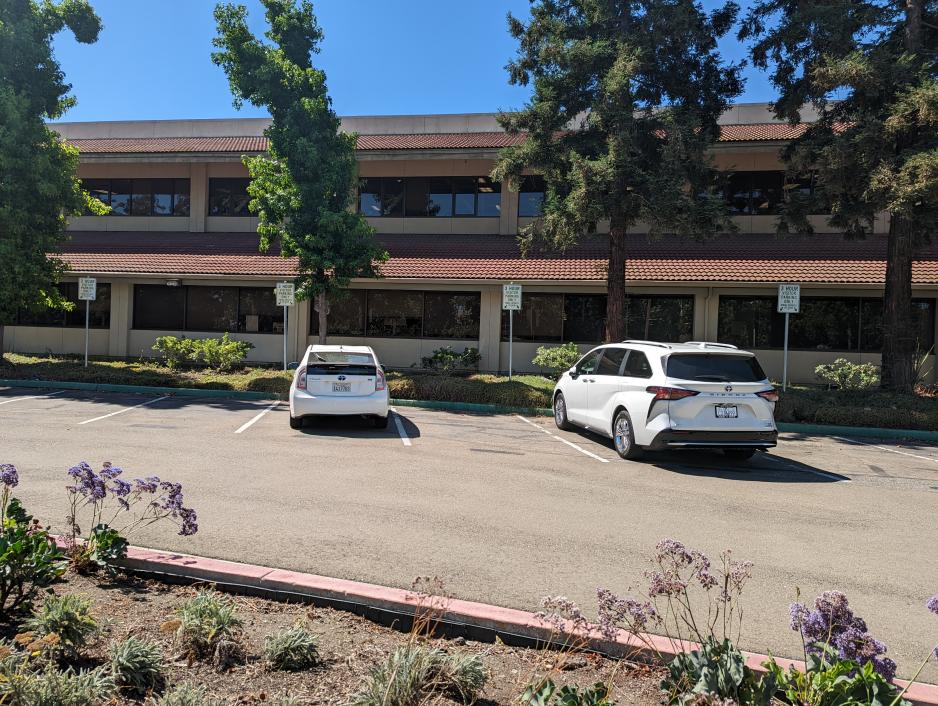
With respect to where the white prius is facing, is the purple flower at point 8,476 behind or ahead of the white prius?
behind

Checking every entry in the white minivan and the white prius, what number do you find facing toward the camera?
0

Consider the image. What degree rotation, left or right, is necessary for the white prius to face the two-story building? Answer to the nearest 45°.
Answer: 0° — it already faces it

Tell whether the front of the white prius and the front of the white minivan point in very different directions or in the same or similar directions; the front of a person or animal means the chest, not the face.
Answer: same or similar directions

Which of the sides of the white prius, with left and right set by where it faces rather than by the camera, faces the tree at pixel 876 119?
right

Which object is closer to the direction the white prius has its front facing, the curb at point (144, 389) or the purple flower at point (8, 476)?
the curb

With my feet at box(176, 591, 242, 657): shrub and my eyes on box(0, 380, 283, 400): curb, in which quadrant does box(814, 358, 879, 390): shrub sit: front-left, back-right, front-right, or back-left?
front-right

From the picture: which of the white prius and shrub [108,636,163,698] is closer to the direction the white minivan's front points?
the white prius

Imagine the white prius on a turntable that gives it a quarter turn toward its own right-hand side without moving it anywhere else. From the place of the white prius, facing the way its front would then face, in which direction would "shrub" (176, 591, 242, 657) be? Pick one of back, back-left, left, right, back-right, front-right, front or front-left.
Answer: right

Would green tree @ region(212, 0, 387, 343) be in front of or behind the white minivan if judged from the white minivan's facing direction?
in front

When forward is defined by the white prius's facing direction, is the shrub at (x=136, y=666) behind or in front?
behind

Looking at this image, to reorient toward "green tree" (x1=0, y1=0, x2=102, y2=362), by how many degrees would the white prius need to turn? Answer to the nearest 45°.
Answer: approximately 45° to its left

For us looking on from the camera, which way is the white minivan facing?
facing away from the viewer and to the left of the viewer

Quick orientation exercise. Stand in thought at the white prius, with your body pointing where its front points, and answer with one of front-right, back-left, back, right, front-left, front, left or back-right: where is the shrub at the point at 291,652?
back

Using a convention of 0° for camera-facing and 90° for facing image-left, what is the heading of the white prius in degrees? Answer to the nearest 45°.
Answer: approximately 180°

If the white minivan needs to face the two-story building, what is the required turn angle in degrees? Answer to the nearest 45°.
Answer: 0° — it already faces it

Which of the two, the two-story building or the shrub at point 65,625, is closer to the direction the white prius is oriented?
the two-story building

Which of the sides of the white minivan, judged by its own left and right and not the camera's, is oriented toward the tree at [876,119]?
right
